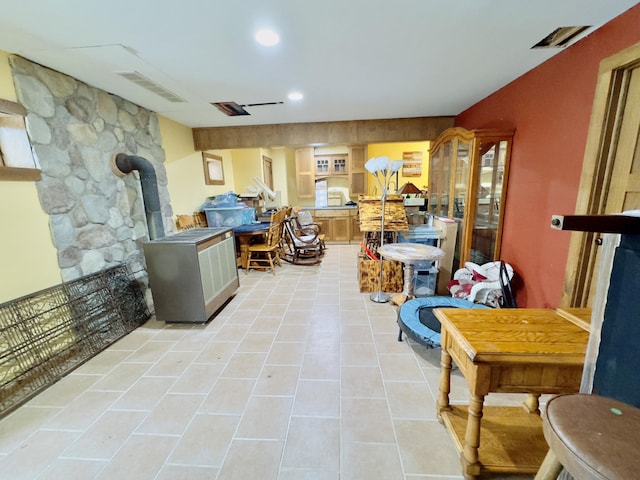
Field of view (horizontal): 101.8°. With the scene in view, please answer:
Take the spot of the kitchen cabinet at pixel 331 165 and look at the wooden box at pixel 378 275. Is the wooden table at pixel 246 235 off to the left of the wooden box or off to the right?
right

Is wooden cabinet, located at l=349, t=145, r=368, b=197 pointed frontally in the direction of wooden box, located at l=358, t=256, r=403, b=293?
yes

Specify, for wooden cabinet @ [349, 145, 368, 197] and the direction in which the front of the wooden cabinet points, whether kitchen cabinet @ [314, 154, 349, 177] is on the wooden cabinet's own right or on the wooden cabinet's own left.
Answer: on the wooden cabinet's own right
